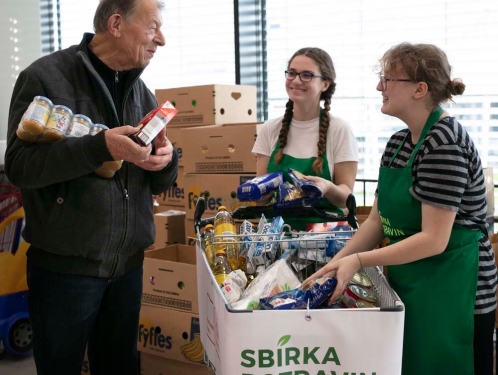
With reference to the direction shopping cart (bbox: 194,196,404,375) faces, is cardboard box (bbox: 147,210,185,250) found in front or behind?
behind

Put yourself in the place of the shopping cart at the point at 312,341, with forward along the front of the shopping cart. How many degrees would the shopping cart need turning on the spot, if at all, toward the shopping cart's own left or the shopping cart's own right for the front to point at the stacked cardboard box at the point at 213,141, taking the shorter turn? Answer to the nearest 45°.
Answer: approximately 180°

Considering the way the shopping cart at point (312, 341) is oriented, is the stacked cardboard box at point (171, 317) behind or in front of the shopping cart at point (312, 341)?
behind

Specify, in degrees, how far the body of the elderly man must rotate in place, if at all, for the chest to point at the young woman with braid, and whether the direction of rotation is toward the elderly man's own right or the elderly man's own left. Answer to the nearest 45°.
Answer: approximately 90° to the elderly man's own left

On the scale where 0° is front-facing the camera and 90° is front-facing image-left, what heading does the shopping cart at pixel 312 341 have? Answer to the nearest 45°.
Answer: approximately 0°

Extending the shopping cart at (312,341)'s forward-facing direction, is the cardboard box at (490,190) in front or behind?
behind

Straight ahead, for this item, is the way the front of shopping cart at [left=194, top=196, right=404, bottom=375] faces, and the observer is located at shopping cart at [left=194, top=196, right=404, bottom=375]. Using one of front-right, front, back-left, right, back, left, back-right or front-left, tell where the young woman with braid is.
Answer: back

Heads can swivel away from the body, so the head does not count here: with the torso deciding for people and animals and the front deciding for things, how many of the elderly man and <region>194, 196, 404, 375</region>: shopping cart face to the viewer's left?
0

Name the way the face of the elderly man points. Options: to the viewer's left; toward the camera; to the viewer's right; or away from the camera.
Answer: to the viewer's right
